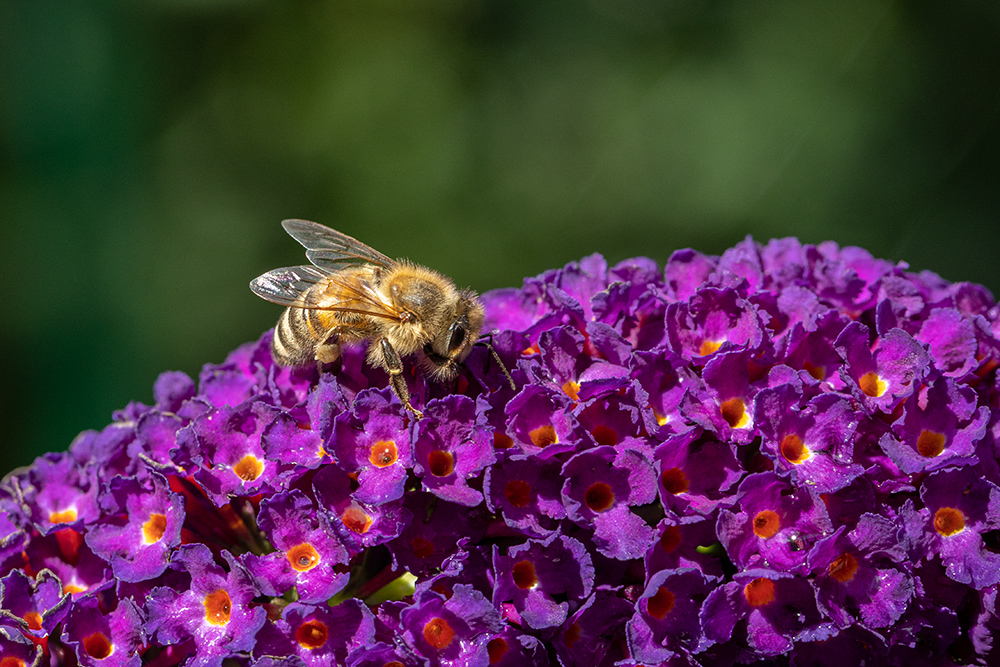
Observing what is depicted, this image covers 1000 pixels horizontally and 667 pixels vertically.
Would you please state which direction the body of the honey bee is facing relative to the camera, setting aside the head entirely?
to the viewer's right
